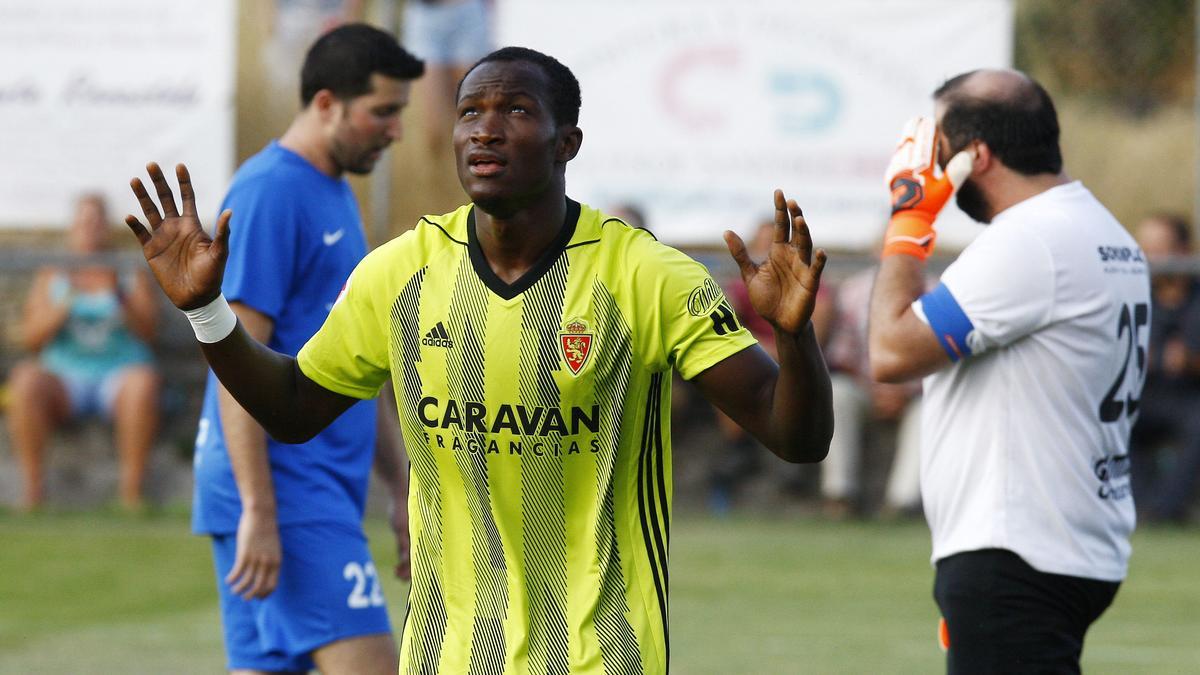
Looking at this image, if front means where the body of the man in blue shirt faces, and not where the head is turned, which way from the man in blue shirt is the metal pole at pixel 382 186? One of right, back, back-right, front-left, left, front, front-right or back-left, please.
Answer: left

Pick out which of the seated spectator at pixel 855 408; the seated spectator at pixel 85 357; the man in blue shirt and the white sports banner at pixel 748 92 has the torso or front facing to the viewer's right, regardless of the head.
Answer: the man in blue shirt

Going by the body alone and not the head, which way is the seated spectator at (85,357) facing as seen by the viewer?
toward the camera

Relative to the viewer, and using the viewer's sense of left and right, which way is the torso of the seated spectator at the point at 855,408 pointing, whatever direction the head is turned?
facing the viewer

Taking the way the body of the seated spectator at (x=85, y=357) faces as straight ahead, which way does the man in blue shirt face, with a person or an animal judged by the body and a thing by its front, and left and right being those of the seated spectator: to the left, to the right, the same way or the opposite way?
to the left

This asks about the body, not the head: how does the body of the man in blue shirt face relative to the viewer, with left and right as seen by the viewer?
facing to the right of the viewer

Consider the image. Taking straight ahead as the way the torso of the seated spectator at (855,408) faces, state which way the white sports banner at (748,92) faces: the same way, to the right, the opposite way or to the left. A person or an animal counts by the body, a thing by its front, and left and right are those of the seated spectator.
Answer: the same way

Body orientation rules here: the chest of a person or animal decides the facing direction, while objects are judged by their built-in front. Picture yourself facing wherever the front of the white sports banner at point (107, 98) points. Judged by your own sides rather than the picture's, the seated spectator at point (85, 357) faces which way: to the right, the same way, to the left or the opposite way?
the same way

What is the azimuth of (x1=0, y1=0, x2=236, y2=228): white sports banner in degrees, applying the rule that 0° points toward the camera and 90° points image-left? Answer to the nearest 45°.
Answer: approximately 0°

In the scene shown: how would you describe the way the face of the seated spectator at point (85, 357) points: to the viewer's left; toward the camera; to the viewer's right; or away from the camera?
toward the camera

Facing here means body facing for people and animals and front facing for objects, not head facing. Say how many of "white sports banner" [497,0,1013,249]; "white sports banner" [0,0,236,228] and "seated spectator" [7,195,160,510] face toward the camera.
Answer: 3

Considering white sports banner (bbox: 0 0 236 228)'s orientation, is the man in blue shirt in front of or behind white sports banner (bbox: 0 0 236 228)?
in front

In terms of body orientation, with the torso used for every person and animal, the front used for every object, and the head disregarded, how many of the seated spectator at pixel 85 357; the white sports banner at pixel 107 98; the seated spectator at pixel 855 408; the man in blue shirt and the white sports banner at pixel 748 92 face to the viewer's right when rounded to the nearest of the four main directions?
1

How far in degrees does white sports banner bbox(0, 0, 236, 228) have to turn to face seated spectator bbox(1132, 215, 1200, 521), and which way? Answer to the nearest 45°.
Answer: approximately 45° to its left

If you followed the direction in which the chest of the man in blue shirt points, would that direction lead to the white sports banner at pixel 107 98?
no
